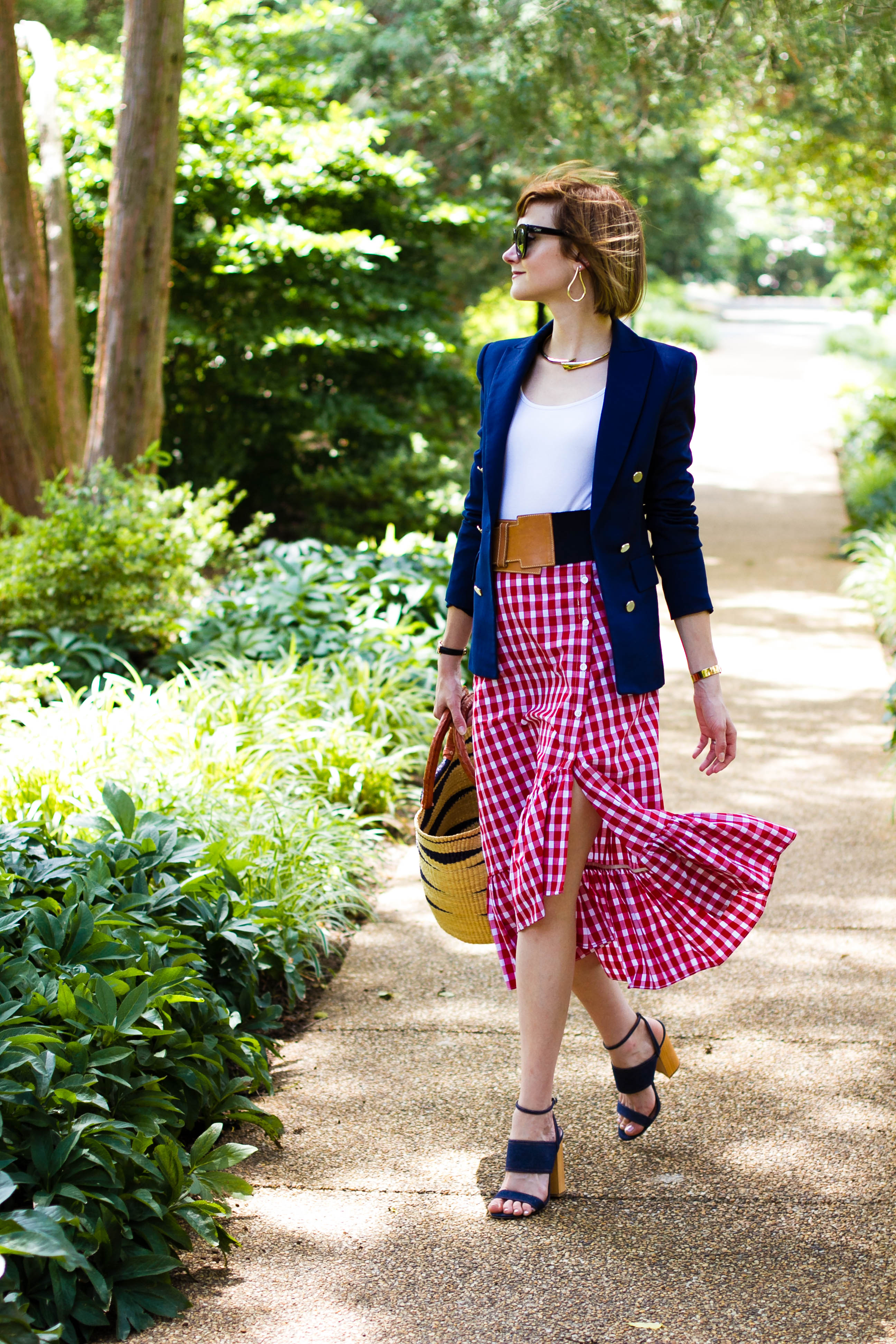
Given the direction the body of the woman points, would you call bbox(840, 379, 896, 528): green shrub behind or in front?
behind

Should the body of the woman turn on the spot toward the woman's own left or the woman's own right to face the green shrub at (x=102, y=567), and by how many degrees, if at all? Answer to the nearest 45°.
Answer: approximately 90° to the woman's own right

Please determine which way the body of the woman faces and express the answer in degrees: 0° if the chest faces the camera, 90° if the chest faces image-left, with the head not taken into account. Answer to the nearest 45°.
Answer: approximately 45°

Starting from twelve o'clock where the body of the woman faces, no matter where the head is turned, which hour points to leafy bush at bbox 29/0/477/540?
The leafy bush is roughly at 4 o'clock from the woman.

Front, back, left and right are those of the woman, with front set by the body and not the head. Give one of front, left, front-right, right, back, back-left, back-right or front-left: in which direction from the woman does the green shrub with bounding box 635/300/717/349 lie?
back-right

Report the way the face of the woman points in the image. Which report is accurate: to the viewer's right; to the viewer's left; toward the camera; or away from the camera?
to the viewer's left

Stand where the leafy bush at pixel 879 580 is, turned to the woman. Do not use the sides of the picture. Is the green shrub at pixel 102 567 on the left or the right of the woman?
right
